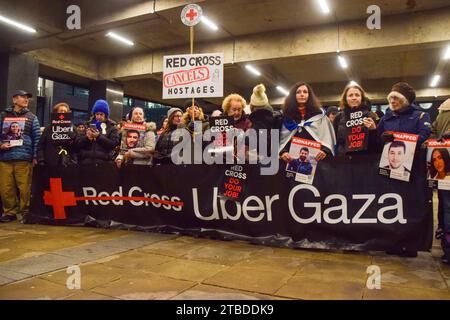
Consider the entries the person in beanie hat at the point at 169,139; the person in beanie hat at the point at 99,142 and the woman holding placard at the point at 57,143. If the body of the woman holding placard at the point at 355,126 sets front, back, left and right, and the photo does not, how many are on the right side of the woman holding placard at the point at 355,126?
3

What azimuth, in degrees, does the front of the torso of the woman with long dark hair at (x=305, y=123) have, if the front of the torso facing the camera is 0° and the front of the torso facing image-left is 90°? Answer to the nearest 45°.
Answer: approximately 0°
